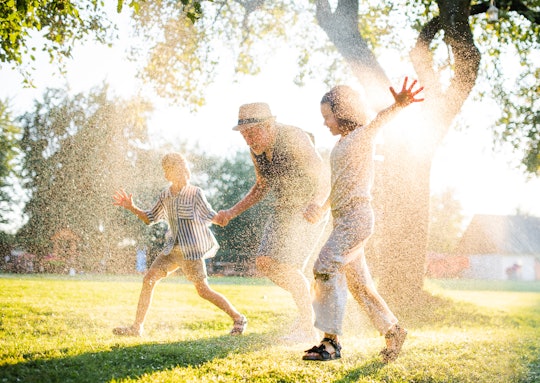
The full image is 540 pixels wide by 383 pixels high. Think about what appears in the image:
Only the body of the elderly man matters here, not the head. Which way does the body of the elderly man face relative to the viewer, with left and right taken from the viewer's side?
facing the viewer and to the left of the viewer

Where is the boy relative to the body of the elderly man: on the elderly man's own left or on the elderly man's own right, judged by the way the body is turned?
on the elderly man's own right

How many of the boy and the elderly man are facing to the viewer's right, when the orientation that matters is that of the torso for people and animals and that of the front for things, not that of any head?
0

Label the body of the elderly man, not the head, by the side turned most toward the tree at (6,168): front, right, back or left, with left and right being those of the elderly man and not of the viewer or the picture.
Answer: right

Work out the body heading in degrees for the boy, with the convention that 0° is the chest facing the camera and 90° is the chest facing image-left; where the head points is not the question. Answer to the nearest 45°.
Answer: approximately 45°

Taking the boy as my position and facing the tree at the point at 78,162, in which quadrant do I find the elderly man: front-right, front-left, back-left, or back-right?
back-right

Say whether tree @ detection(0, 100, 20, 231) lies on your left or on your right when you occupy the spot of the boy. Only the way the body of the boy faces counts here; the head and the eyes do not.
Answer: on your right

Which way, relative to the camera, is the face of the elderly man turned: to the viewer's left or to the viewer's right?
to the viewer's left

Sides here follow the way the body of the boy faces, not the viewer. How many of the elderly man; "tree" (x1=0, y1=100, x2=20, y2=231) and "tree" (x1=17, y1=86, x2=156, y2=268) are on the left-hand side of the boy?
1

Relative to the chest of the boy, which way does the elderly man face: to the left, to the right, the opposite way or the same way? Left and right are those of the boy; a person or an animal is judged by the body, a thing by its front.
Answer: the same way
